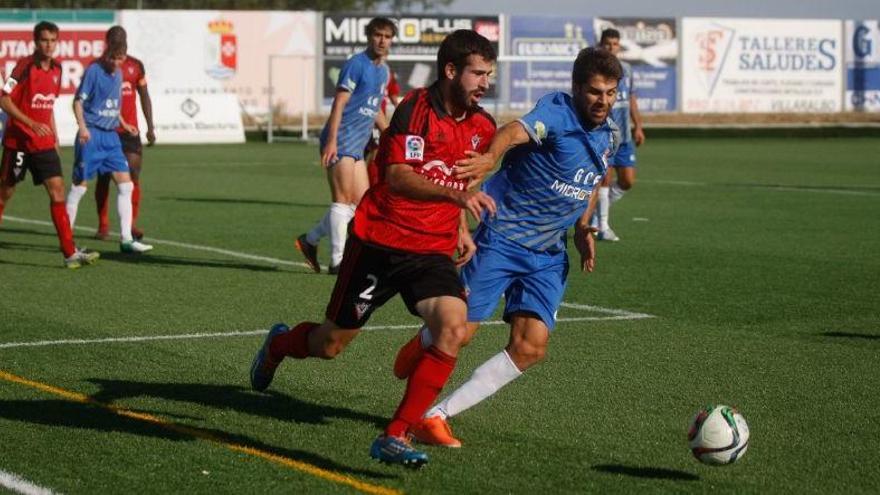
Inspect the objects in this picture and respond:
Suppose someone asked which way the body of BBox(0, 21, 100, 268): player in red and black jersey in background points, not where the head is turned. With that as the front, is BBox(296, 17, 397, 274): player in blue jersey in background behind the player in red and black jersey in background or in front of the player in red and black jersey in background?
in front

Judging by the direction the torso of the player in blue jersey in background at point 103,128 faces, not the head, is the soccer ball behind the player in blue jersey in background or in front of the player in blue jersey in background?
in front

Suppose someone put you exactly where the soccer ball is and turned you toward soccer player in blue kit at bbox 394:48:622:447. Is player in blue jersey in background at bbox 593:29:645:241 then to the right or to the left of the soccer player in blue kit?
right

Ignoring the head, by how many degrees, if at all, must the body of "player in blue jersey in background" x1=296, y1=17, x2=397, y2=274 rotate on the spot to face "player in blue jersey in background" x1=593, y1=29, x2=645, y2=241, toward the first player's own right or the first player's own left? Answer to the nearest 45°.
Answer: approximately 90° to the first player's own left

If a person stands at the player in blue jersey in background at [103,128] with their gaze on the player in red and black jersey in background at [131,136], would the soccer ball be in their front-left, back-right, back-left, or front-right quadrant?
back-right

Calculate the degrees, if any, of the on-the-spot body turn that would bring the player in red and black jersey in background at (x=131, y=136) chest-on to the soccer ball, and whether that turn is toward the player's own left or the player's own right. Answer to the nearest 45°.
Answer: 0° — they already face it

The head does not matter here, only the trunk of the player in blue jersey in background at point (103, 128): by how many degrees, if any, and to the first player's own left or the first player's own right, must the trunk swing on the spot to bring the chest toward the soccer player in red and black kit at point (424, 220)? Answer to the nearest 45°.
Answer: approximately 45° to the first player's own right

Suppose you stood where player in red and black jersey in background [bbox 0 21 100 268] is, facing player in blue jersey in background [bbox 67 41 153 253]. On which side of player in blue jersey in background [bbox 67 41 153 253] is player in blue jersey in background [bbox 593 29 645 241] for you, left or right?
right

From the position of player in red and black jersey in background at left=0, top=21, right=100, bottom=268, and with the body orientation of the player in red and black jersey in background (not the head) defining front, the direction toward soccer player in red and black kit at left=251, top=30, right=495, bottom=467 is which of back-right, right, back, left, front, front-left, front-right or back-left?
front-right

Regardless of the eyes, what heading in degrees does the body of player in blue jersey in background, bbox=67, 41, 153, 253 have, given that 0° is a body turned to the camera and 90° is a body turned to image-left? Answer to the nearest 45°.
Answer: approximately 315°
